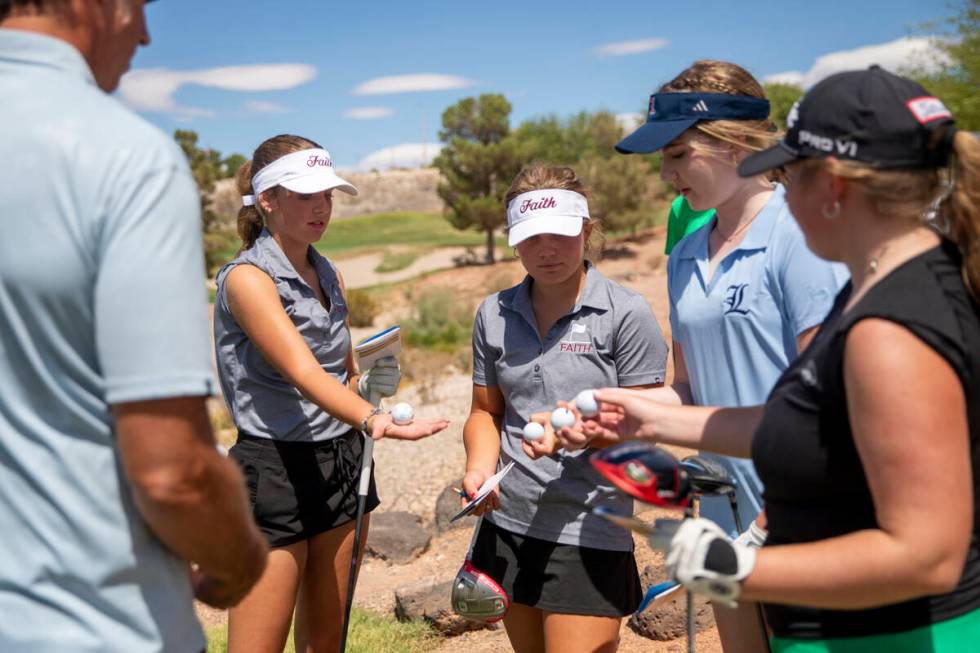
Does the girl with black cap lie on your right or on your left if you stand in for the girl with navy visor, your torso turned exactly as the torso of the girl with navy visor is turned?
on your left

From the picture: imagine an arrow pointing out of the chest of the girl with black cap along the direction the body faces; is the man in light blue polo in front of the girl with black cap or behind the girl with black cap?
in front

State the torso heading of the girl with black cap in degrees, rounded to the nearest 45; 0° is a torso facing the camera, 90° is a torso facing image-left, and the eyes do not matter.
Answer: approximately 90°

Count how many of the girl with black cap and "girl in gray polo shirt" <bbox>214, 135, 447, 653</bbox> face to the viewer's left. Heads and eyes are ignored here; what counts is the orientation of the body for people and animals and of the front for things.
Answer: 1

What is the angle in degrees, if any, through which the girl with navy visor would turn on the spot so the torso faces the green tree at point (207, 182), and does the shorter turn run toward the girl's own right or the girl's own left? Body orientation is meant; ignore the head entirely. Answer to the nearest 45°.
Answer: approximately 90° to the girl's own right

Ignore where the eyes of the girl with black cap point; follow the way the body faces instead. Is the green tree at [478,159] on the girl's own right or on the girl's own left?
on the girl's own right

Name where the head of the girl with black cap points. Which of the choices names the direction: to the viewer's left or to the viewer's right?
to the viewer's left

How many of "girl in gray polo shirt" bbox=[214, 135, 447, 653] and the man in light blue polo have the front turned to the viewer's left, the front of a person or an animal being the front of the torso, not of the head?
0

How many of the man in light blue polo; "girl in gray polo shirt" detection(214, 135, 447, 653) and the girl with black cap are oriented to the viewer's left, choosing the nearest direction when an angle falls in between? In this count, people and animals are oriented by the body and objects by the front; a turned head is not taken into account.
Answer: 1

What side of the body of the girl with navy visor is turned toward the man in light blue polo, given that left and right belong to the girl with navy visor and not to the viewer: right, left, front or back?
front

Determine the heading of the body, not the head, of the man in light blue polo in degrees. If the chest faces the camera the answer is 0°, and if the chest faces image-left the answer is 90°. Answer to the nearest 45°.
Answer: approximately 225°

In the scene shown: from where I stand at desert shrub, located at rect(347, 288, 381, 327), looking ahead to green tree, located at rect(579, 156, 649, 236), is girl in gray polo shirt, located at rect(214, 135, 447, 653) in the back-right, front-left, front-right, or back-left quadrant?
back-right

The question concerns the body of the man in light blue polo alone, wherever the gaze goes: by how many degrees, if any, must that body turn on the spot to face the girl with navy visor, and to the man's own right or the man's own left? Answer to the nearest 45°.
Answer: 0° — they already face them

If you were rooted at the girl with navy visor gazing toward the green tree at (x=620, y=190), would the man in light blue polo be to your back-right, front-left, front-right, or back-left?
back-left

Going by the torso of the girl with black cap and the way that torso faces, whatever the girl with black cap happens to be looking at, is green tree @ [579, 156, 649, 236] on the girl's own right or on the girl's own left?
on the girl's own right
